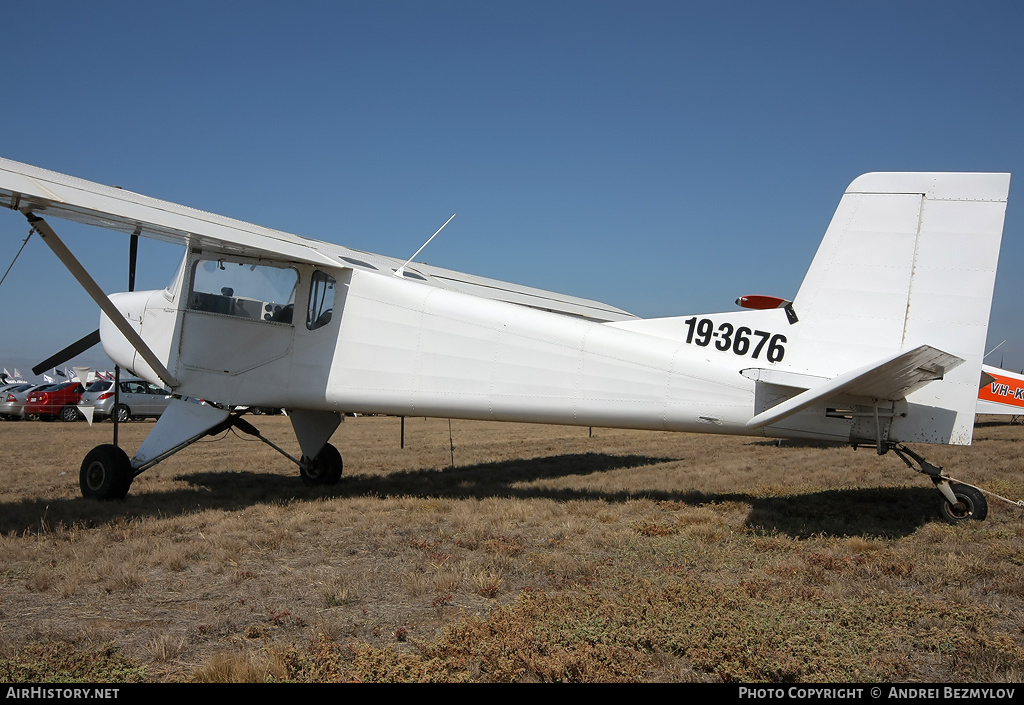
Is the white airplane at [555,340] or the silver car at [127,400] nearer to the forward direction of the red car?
the silver car

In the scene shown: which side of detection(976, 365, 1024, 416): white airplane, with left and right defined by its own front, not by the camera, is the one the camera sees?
left

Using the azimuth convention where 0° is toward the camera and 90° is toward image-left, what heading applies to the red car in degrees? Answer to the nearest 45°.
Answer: approximately 225°

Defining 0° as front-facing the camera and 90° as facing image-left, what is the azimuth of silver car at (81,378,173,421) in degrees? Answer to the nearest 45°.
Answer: approximately 225°

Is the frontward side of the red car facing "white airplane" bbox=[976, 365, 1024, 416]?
no

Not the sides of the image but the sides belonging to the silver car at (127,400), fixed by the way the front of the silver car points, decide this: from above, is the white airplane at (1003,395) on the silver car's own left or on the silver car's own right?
on the silver car's own right

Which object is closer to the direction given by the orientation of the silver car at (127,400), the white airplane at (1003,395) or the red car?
the white airplane
